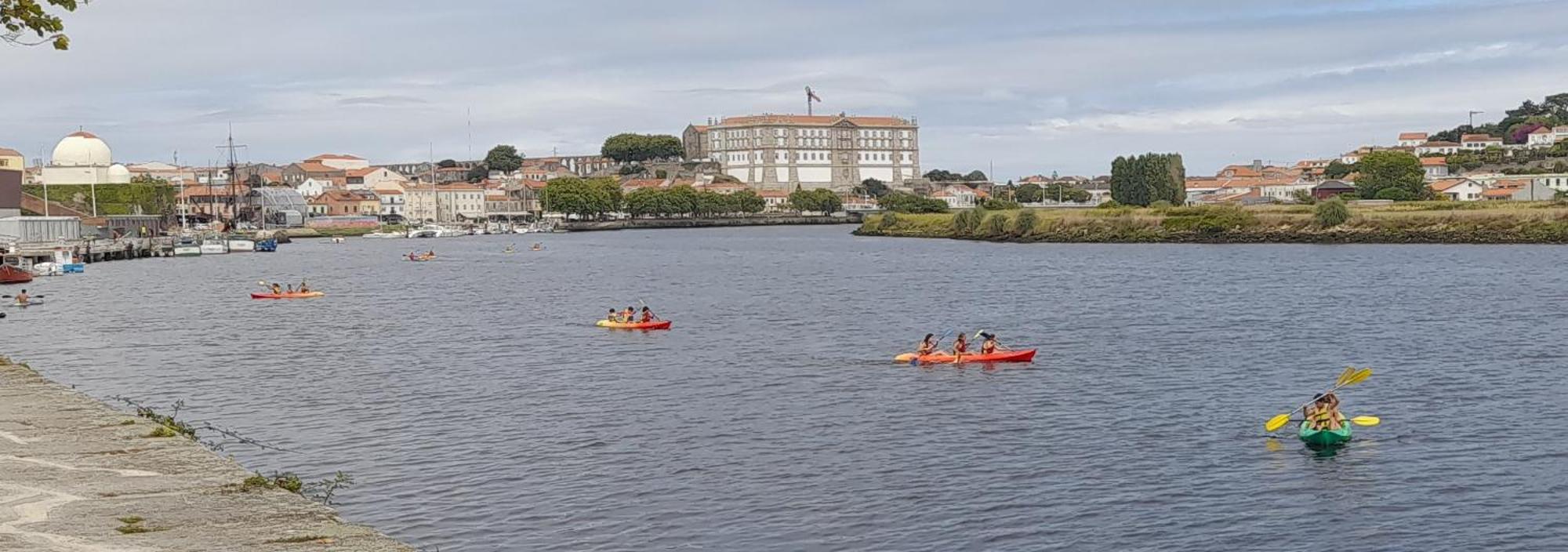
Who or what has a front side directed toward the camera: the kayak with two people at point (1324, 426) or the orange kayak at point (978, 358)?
the kayak with two people

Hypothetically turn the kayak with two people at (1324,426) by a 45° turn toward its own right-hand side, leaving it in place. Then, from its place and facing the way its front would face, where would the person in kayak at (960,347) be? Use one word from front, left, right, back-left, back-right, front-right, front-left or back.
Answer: right

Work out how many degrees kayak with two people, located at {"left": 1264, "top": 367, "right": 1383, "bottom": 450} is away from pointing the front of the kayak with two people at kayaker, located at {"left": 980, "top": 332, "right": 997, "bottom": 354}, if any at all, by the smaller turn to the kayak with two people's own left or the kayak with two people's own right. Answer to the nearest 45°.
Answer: approximately 135° to the kayak with two people's own right

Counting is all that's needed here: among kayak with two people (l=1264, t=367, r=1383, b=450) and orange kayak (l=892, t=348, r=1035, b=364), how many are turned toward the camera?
1

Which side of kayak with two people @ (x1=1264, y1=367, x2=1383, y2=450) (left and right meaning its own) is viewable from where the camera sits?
front

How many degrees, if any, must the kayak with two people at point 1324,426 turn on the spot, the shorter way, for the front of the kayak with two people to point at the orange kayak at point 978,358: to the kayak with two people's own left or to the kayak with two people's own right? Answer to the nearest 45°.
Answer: approximately 135° to the kayak with two people's own right

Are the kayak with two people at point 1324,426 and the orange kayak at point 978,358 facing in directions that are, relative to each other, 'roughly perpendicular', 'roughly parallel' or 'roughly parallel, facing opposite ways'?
roughly perpendicular
